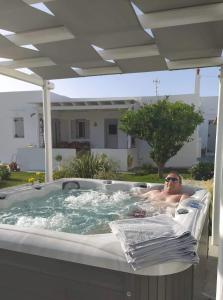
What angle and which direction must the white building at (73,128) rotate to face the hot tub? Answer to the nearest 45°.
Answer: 0° — it already faces it

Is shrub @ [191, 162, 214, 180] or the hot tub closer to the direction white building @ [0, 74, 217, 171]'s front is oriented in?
the hot tub

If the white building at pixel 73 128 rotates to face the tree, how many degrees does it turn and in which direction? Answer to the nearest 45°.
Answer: approximately 45° to its left

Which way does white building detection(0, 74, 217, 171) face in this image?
toward the camera

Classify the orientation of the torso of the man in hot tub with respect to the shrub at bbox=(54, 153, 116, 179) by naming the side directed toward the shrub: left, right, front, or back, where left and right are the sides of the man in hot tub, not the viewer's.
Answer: right

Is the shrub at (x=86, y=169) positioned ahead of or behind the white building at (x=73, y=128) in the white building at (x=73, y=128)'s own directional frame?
ahead

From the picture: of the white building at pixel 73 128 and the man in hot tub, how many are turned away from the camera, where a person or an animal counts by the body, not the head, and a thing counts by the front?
0

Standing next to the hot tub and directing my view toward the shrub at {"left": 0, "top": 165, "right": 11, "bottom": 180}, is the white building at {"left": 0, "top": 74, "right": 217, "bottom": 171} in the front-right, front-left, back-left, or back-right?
front-right

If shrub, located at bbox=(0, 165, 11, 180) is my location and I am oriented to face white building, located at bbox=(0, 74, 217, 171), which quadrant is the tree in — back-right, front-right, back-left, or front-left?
front-right

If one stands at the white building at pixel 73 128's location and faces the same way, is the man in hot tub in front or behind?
in front
